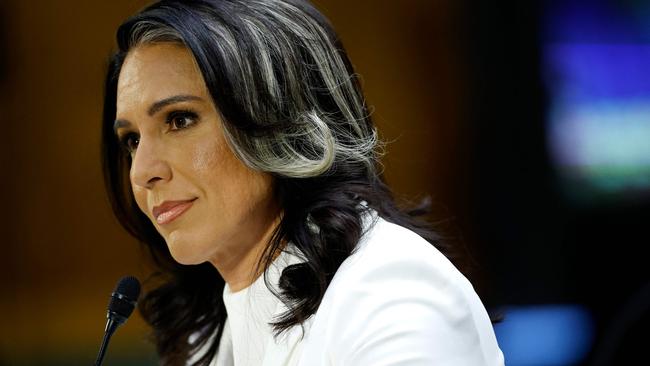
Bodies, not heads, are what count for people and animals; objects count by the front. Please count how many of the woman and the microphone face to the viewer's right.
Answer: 1

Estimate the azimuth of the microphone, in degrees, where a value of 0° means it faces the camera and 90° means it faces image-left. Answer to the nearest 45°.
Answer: approximately 270°

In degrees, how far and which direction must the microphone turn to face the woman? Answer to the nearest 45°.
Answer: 0° — it already faces them
